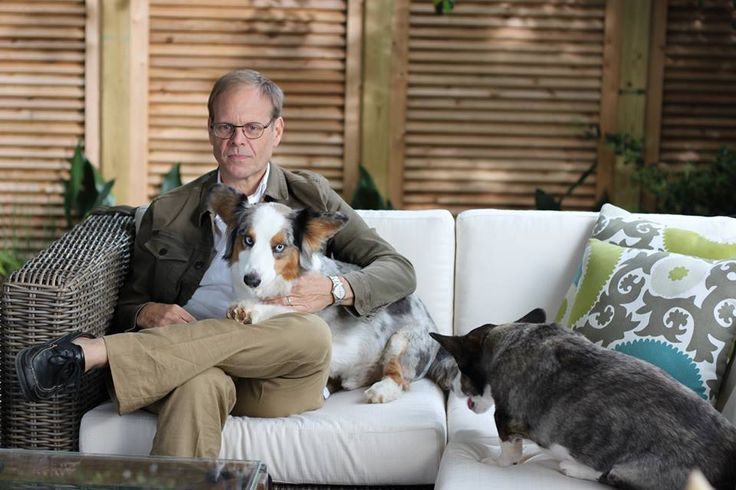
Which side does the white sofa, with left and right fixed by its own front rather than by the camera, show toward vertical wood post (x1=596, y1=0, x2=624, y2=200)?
back

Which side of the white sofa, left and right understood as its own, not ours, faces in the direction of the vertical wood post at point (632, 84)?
back

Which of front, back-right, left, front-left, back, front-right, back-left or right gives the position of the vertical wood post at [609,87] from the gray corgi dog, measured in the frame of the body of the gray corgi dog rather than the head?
front-right

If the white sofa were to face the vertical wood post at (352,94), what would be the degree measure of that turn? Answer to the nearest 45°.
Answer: approximately 180°

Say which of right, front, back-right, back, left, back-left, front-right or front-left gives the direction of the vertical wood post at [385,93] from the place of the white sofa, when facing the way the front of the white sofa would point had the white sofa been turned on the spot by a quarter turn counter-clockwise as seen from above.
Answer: left

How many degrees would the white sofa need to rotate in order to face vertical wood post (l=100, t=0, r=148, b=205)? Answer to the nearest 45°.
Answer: approximately 135° to its right

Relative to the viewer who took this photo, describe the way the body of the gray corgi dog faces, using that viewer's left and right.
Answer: facing away from the viewer and to the left of the viewer

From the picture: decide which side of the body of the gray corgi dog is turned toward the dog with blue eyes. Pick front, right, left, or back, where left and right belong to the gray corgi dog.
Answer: front

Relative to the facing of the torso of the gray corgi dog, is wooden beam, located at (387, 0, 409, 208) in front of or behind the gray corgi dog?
in front
